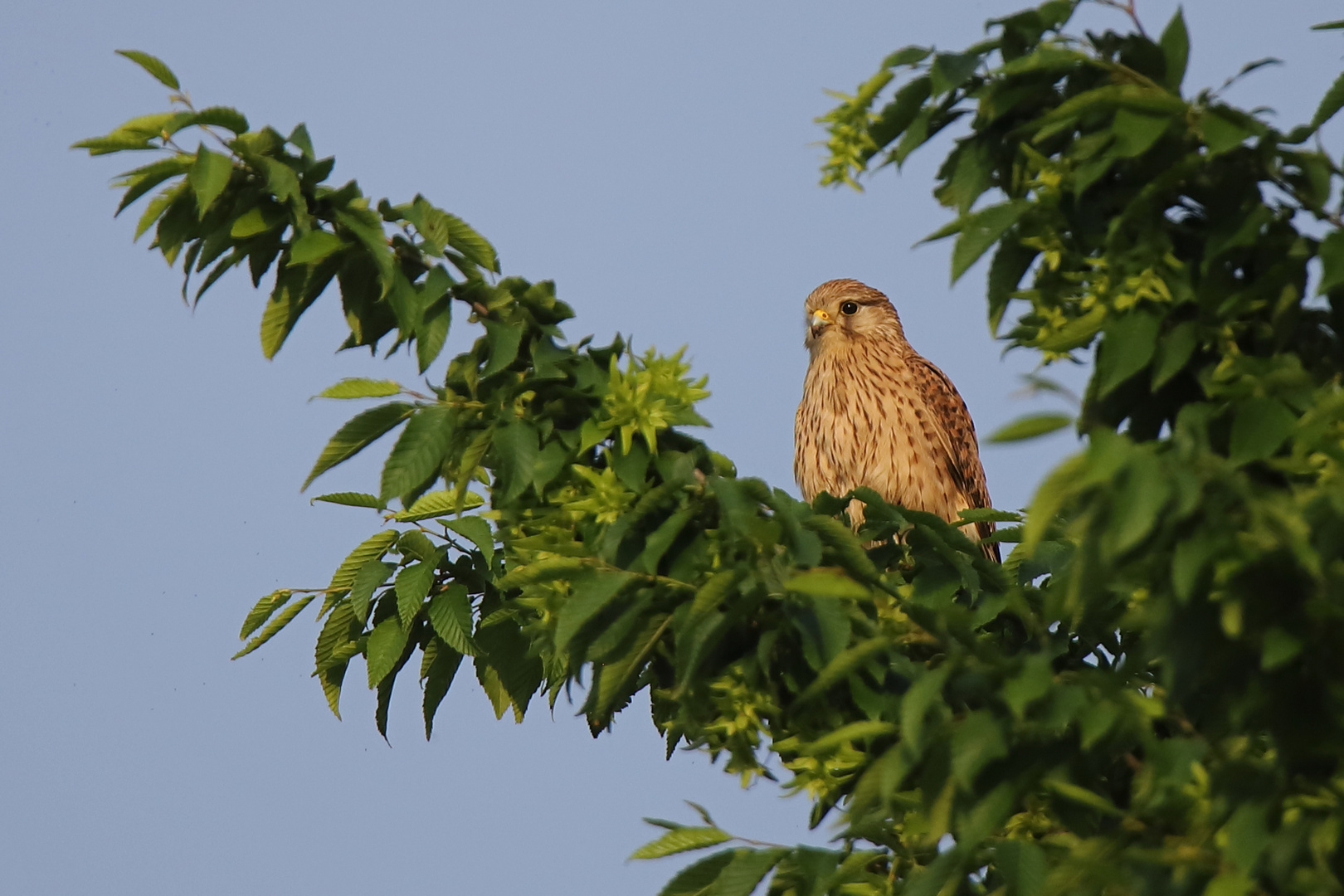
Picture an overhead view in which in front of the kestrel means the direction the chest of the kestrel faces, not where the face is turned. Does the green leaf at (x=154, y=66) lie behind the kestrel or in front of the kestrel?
in front

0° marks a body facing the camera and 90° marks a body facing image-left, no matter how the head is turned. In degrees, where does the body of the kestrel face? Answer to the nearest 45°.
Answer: approximately 45°
